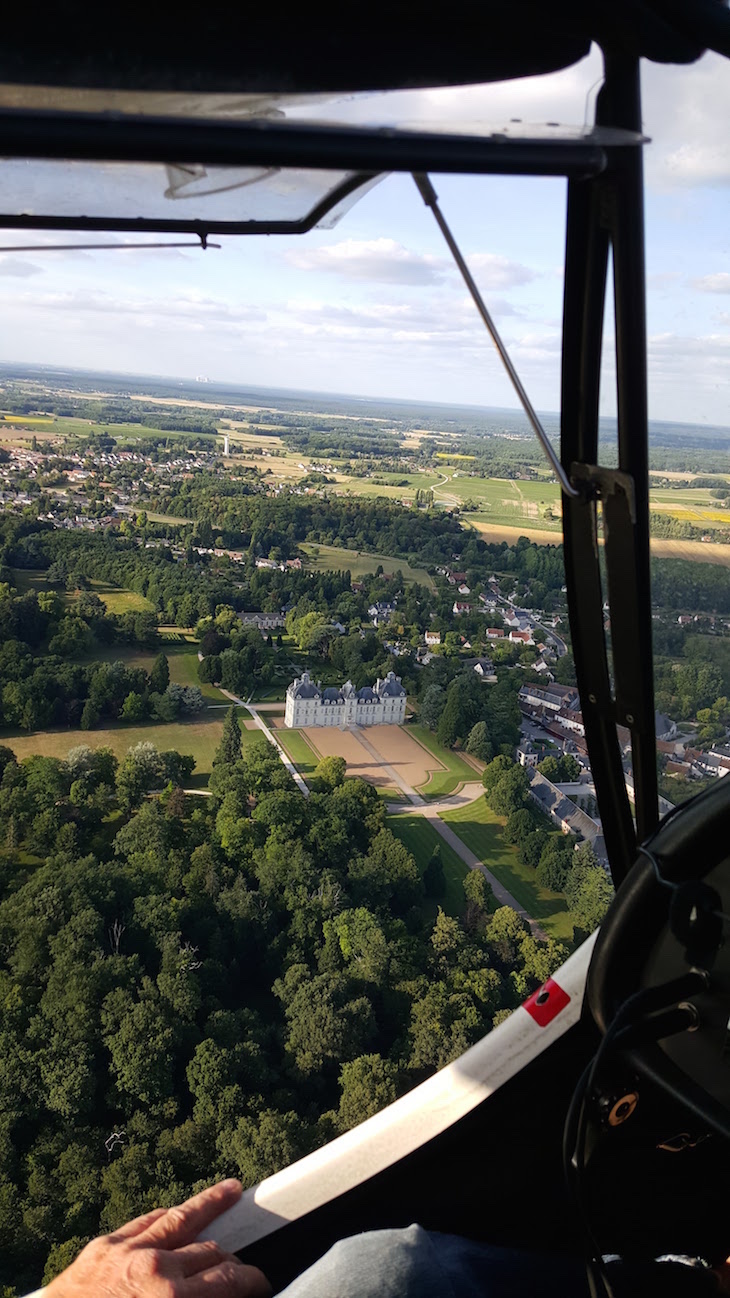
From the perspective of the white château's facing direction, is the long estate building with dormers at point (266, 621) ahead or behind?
behind

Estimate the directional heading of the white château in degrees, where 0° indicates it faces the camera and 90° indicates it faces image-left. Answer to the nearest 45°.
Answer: approximately 0°

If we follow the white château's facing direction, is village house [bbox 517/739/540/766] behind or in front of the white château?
in front
